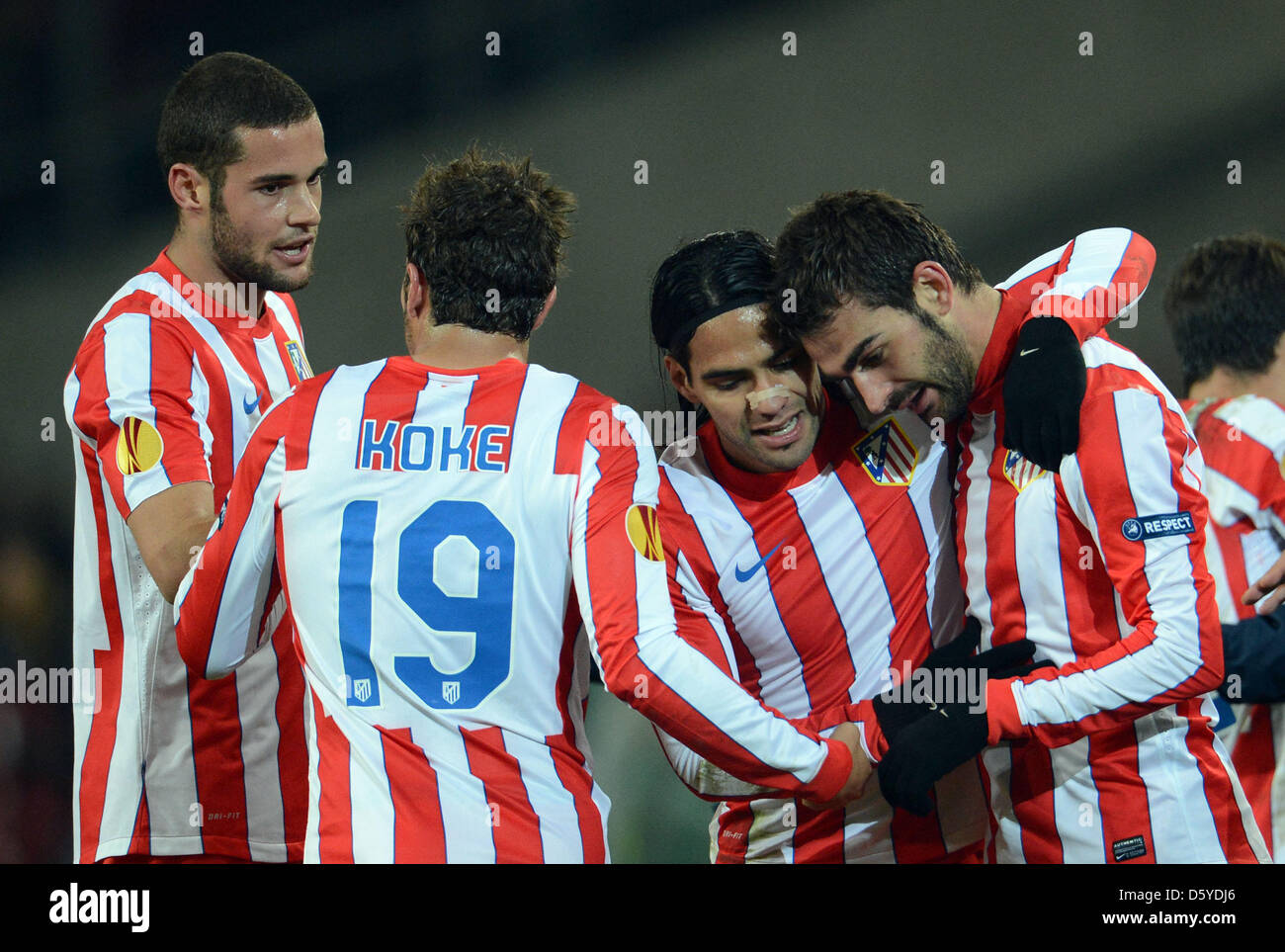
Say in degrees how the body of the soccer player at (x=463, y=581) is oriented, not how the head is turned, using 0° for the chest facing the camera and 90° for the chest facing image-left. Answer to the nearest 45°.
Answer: approximately 180°

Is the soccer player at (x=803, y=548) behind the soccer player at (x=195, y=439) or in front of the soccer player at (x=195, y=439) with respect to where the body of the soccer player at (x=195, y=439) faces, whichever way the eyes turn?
in front

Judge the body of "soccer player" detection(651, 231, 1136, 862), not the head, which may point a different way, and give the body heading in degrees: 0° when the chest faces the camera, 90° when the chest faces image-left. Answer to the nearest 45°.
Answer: approximately 0°

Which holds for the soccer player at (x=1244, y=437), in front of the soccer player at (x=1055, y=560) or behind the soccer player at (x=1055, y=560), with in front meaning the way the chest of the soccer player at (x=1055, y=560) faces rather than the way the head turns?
behind

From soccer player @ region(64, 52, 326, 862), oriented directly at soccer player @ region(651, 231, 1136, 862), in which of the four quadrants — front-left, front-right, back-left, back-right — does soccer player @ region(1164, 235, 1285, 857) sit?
front-left

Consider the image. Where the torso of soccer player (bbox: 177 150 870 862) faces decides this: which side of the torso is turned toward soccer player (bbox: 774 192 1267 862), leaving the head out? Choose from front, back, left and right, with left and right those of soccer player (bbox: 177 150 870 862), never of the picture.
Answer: right

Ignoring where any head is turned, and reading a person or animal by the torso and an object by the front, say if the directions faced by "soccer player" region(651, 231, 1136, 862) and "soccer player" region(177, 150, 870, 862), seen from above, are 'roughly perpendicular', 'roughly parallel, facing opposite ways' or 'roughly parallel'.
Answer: roughly parallel, facing opposite ways

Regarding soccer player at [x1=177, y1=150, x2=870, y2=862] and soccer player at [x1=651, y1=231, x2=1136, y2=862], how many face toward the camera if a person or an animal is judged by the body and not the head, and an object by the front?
1

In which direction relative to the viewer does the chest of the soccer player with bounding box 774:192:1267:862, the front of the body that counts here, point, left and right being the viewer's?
facing the viewer and to the left of the viewer

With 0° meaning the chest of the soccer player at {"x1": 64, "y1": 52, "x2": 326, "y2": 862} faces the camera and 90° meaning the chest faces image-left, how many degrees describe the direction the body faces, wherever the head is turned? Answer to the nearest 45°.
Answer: approximately 315°

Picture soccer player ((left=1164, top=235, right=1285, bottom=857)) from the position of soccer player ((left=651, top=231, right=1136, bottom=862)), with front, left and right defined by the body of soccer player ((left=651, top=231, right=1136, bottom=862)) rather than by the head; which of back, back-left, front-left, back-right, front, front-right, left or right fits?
back-left

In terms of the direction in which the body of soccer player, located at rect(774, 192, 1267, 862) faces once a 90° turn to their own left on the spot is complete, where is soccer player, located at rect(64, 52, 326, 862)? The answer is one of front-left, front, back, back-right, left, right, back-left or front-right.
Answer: back-right

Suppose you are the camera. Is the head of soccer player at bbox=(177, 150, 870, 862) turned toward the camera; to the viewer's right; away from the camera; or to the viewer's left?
away from the camera

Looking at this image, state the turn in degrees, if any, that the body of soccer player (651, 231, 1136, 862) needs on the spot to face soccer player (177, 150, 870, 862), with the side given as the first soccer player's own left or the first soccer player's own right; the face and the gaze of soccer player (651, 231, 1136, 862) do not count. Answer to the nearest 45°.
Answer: approximately 45° to the first soccer player's own right

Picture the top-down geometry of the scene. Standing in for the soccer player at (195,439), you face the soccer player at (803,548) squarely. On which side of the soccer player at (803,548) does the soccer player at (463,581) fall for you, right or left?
right
